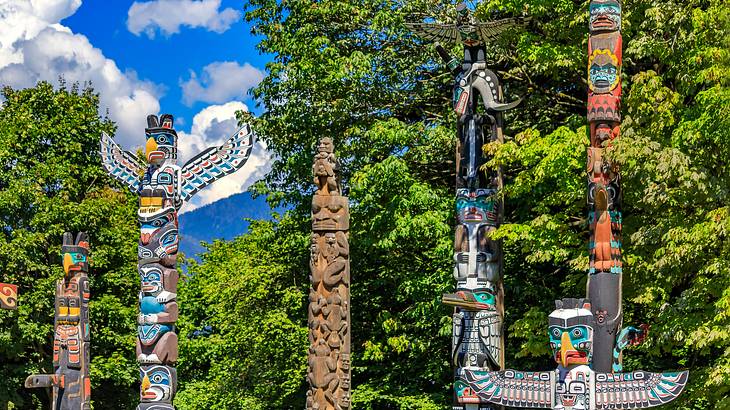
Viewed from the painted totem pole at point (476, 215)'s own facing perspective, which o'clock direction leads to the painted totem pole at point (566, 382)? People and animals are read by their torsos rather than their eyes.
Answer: the painted totem pole at point (566, 382) is roughly at 10 o'clock from the painted totem pole at point (476, 215).

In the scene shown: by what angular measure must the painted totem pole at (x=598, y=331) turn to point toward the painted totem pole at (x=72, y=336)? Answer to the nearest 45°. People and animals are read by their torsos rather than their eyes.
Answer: approximately 135° to its right

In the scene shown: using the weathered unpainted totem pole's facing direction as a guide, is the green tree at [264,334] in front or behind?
behind

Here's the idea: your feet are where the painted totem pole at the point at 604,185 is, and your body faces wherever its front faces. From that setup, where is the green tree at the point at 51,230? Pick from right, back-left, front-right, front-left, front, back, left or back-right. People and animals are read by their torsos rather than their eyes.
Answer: back-right

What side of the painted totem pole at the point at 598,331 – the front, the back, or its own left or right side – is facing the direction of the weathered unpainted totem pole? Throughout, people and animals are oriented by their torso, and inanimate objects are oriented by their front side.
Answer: right

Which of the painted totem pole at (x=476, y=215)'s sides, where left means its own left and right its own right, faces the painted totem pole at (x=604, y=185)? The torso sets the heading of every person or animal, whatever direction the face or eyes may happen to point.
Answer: left

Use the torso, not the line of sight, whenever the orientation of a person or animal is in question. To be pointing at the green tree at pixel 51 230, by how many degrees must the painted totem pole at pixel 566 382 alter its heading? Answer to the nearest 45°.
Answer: approximately 135° to its right

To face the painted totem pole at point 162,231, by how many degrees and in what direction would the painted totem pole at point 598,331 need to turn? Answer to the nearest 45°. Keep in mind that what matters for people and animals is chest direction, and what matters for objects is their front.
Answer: approximately 90° to its right

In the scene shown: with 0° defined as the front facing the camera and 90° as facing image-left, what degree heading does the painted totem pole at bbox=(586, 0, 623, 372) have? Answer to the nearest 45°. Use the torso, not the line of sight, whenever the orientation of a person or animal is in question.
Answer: approximately 0°

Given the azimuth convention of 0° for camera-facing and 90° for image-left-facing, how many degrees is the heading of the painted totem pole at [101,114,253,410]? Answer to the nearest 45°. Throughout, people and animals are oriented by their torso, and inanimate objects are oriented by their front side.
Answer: approximately 45°
